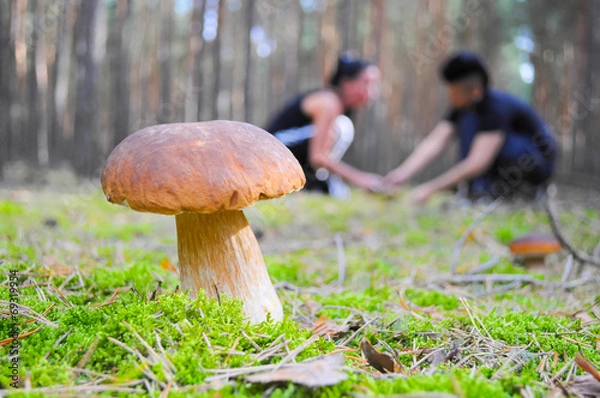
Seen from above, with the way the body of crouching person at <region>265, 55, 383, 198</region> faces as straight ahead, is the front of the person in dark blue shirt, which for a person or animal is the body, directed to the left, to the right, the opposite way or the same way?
the opposite way

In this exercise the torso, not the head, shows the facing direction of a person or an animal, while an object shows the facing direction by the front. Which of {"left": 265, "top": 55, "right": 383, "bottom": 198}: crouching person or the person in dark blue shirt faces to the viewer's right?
the crouching person

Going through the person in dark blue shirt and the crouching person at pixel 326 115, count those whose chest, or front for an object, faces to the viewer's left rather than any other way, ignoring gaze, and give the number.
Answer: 1

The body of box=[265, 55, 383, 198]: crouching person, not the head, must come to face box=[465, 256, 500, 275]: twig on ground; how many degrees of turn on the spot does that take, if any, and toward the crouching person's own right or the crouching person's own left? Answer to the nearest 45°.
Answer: approximately 90° to the crouching person's own right

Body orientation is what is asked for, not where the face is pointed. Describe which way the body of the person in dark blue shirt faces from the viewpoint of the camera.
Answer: to the viewer's left

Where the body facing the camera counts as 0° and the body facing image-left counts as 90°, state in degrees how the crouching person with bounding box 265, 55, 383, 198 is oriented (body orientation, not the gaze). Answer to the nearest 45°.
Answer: approximately 270°

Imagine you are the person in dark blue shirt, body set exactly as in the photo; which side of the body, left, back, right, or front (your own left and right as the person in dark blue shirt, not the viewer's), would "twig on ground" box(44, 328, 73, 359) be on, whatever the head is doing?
left

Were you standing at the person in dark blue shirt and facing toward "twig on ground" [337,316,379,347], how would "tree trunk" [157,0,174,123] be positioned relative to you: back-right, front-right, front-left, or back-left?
back-right
